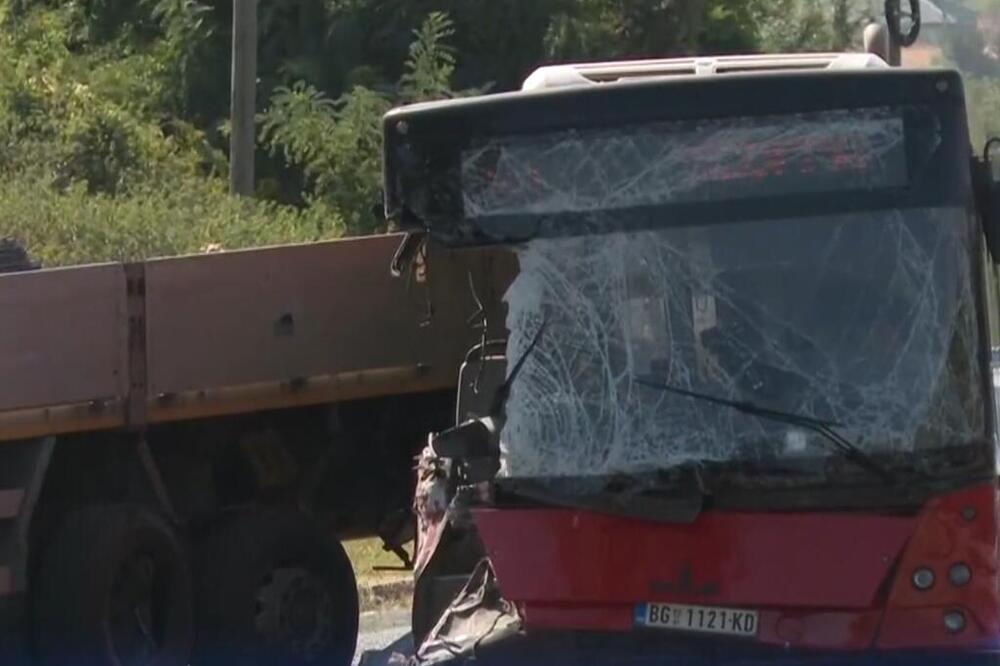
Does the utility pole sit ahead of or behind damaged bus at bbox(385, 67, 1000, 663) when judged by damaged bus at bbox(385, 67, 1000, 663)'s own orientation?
behind

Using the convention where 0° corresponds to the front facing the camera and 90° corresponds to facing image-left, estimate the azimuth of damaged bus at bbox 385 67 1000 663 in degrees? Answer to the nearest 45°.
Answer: approximately 0°
